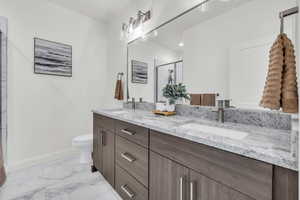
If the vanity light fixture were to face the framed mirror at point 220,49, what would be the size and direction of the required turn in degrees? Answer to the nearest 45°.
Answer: approximately 90° to its left

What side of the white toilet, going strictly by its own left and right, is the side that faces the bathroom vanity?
left

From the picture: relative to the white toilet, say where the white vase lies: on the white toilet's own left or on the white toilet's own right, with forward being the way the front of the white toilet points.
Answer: on the white toilet's own left

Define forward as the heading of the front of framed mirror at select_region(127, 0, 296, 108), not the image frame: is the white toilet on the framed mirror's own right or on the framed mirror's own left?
on the framed mirror's own right
